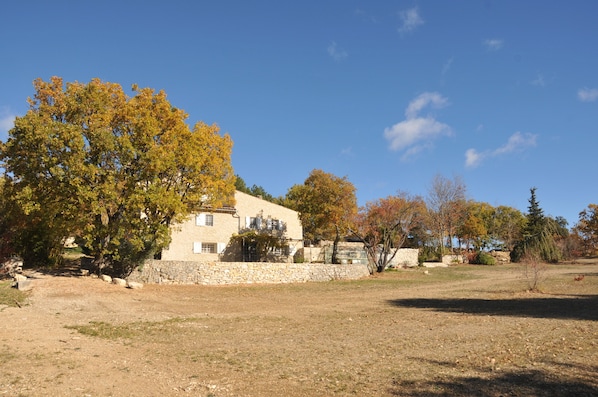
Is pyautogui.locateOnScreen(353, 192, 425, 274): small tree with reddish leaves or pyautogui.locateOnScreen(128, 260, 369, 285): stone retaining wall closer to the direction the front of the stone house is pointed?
the stone retaining wall

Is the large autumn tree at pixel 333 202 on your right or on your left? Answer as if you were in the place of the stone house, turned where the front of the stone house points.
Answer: on your left

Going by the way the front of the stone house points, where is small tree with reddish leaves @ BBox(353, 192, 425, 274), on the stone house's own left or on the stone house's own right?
on the stone house's own left

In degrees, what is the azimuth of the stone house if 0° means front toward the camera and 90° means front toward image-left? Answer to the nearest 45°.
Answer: approximately 0°

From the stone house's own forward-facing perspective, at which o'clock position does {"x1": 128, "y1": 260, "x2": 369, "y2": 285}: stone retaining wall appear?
The stone retaining wall is roughly at 12 o'clock from the stone house.
